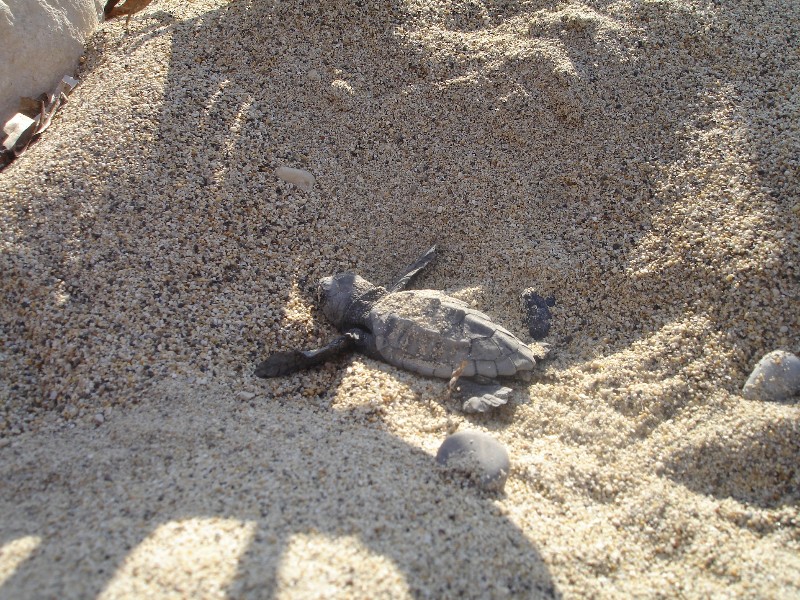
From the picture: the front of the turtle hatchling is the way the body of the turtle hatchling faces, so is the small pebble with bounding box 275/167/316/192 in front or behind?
in front

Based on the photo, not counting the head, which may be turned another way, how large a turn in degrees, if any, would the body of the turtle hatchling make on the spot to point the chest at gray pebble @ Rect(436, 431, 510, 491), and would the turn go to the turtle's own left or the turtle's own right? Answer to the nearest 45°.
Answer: approximately 135° to the turtle's own left

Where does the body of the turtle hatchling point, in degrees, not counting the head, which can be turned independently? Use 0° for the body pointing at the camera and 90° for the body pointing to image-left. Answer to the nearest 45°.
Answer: approximately 135°

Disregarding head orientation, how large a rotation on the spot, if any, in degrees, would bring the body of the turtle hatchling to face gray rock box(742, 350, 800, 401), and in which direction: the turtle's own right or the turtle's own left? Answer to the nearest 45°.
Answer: approximately 180°

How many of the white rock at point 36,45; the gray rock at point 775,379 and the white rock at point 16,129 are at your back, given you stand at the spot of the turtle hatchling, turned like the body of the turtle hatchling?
1

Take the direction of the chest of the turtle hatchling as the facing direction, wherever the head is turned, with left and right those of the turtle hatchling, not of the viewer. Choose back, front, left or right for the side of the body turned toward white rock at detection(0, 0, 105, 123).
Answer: front

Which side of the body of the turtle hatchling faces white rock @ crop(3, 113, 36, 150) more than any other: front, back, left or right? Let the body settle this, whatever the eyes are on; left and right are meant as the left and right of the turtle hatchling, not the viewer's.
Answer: front

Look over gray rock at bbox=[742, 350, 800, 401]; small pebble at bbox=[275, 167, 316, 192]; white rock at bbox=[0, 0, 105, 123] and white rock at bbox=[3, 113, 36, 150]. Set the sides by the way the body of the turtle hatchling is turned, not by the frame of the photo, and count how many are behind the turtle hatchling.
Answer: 1
